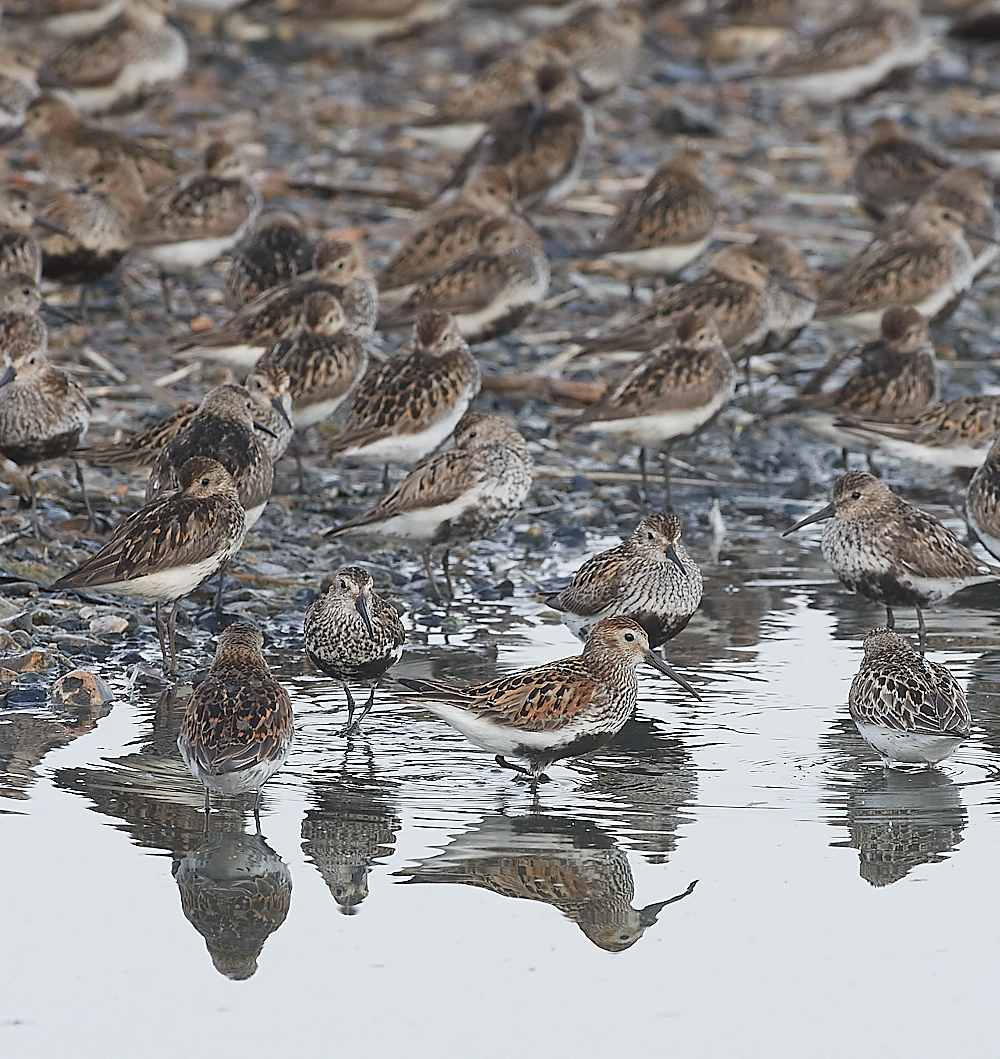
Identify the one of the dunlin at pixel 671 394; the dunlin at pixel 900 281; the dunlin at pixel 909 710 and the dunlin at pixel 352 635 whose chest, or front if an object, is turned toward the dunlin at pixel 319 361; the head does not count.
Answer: the dunlin at pixel 909 710

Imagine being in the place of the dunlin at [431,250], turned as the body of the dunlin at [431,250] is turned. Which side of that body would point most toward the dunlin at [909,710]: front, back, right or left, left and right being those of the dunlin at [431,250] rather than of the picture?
right

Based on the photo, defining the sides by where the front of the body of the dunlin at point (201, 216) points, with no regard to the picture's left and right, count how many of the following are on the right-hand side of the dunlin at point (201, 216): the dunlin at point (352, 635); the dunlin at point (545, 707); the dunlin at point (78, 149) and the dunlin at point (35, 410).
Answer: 3

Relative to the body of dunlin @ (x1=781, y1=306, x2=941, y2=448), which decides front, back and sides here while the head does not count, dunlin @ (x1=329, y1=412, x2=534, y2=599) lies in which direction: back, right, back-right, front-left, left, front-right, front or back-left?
back-right

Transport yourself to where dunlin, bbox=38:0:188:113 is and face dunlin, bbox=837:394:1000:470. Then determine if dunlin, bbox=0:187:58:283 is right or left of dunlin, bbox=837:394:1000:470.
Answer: right

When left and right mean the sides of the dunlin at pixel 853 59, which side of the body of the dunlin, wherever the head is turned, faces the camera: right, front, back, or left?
right

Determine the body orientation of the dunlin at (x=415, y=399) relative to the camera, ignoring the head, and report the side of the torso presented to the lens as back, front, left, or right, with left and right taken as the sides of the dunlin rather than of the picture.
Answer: right

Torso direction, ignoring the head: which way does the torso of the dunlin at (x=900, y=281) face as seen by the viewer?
to the viewer's right

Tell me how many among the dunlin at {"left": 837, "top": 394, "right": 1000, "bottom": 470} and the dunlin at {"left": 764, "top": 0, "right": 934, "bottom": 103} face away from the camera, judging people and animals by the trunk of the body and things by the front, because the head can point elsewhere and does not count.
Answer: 0

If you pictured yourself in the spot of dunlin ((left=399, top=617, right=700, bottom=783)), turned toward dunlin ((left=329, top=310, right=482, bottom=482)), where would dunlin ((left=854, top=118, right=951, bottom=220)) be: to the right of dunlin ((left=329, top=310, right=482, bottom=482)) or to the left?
right

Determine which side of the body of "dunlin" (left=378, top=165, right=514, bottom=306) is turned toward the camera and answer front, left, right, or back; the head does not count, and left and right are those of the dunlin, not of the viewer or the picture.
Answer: right

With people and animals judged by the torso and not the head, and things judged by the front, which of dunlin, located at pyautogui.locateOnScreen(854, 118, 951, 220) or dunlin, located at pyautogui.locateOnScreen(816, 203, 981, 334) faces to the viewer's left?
dunlin, located at pyautogui.locateOnScreen(854, 118, 951, 220)

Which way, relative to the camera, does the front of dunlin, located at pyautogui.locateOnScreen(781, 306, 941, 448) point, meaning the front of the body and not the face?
to the viewer's right

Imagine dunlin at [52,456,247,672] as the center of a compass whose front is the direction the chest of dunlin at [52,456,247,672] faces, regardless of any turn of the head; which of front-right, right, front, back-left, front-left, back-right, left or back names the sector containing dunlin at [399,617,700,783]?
front-right

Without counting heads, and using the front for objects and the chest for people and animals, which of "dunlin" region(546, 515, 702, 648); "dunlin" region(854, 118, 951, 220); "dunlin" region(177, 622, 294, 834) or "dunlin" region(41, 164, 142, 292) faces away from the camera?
"dunlin" region(177, 622, 294, 834)
